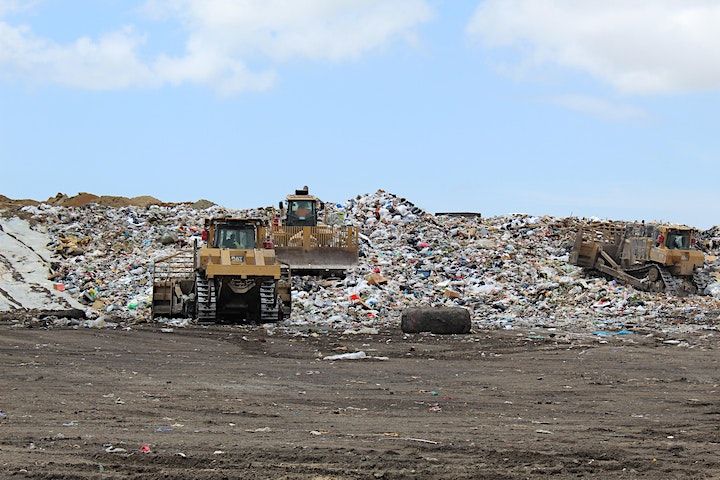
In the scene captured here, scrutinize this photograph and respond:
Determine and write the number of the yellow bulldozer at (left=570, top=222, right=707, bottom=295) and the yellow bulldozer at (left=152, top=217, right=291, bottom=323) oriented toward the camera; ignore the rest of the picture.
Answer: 0

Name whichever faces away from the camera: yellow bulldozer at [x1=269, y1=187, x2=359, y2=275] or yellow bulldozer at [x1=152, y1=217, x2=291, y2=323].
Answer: yellow bulldozer at [x1=152, y1=217, x2=291, y2=323]

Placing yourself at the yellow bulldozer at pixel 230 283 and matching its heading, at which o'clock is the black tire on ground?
The black tire on ground is roughly at 4 o'clock from the yellow bulldozer.

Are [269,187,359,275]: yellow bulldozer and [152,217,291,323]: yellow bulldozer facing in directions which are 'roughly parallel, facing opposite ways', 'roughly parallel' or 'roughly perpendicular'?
roughly parallel, facing opposite ways

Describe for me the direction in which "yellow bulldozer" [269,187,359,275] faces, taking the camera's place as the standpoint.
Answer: facing the viewer

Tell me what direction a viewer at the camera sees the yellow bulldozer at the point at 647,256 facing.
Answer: facing away from the viewer and to the left of the viewer

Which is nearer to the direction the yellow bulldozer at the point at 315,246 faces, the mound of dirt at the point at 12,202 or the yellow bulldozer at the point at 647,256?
the yellow bulldozer

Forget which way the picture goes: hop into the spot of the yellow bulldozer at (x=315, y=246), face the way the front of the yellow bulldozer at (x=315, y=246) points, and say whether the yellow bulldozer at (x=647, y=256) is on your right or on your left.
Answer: on your left

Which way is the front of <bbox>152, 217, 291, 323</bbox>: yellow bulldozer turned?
away from the camera

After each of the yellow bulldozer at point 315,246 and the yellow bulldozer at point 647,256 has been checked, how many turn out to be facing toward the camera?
1

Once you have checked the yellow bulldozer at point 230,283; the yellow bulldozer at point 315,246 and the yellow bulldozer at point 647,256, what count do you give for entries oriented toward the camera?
1
